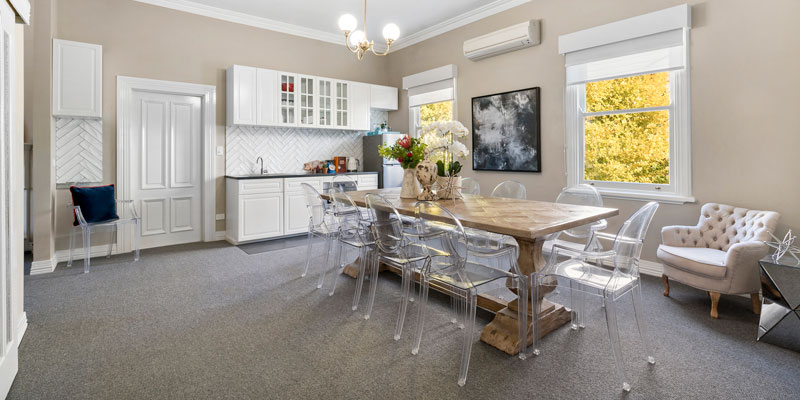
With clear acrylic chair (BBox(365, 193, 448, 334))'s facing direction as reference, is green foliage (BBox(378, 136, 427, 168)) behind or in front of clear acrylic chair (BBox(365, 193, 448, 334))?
in front

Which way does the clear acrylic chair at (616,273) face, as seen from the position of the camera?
facing away from the viewer and to the left of the viewer

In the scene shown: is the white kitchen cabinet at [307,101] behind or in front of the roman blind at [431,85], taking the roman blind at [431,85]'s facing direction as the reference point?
in front

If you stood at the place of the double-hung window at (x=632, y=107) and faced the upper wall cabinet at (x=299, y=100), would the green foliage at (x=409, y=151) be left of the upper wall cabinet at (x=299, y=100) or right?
left

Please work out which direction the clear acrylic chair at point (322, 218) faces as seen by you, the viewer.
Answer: facing away from the viewer and to the right of the viewer

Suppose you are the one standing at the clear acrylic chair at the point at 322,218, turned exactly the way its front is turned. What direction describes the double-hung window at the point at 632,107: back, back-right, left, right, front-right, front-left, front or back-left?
front-right

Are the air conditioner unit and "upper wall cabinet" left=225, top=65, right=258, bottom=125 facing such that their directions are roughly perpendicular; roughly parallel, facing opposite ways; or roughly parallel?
roughly perpendicular

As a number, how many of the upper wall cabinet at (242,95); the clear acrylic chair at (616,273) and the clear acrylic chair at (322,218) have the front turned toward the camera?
1

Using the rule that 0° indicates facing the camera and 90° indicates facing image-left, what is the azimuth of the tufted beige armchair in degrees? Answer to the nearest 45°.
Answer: approximately 45°

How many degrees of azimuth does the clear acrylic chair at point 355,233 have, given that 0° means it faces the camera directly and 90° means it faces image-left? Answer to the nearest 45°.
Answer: approximately 225°

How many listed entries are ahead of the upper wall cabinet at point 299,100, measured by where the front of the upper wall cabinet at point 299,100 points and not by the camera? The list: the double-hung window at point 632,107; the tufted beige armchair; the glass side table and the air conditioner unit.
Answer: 4
